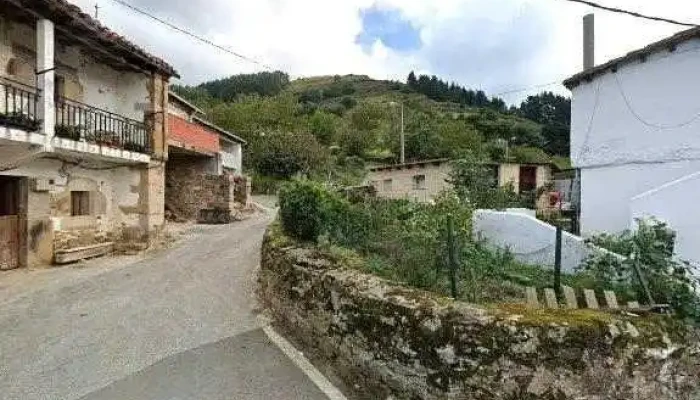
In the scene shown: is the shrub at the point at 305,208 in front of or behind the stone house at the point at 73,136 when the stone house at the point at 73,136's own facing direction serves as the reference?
in front

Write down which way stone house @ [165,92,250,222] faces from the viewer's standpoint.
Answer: facing the viewer and to the right of the viewer

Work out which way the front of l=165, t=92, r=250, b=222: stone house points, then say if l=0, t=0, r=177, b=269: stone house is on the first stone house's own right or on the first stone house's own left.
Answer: on the first stone house's own right

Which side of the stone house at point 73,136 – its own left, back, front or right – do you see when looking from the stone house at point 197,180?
left

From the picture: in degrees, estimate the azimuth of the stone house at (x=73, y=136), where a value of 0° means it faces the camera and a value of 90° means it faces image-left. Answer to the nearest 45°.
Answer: approximately 315°

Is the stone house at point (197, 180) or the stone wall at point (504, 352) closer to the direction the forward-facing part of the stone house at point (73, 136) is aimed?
the stone wall

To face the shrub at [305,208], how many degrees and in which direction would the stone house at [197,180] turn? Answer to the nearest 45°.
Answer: approximately 45° to its right

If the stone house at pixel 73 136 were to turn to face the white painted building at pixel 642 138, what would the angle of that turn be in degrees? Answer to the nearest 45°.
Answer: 0° — it already faces it

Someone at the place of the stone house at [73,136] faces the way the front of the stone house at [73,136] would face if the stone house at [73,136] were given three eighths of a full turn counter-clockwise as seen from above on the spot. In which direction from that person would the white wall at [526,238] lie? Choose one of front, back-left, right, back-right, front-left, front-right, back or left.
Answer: back-right

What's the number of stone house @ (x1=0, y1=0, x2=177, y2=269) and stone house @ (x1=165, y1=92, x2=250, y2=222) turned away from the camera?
0
